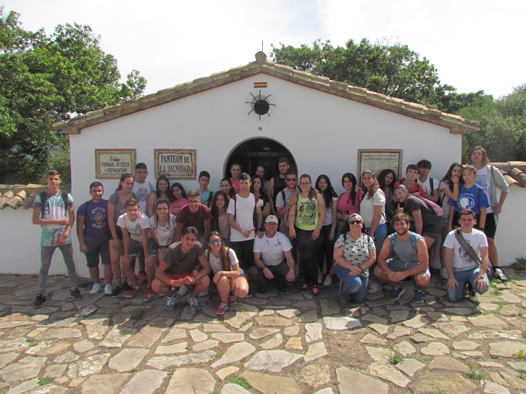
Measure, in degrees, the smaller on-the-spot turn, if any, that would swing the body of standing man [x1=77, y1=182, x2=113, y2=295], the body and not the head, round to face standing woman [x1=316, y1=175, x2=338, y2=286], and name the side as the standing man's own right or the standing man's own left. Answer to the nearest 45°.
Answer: approximately 45° to the standing man's own left

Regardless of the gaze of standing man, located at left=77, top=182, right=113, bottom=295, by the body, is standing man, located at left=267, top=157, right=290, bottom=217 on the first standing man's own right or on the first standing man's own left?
on the first standing man's own left

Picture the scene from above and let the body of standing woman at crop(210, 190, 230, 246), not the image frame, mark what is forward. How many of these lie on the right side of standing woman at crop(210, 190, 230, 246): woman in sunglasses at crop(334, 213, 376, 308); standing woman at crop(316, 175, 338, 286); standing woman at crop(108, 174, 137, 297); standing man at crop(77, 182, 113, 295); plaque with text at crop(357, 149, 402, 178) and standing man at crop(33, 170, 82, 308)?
3

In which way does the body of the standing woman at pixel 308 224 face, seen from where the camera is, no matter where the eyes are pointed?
toward the camera

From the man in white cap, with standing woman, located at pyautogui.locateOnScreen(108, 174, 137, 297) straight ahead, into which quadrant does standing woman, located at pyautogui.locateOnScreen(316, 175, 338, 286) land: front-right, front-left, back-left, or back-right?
back-right

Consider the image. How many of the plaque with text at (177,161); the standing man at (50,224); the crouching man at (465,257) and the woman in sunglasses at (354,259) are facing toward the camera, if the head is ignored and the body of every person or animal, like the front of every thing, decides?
4

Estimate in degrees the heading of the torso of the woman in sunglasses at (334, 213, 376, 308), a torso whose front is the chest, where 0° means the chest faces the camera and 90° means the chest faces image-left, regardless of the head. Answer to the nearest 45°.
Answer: approximately 0°

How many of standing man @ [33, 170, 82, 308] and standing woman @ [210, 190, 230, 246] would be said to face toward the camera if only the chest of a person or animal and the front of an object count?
2

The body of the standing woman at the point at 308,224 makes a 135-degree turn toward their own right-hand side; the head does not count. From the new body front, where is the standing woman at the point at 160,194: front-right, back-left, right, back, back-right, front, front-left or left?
front-left

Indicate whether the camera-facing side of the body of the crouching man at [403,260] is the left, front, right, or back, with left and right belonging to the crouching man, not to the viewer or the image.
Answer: front

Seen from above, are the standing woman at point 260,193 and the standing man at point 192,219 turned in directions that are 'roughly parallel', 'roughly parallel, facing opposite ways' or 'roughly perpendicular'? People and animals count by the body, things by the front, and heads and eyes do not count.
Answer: roughly parallel

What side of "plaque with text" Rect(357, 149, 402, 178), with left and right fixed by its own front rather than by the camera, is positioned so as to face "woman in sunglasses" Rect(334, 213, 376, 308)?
front

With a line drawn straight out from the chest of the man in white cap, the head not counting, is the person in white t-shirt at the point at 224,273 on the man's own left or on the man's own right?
on the man's own right

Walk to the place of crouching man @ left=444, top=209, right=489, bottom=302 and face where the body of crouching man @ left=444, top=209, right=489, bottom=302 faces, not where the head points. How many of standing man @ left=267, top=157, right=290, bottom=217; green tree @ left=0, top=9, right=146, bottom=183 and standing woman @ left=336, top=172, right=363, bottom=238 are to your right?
3

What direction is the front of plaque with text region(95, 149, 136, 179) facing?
toward the camera
